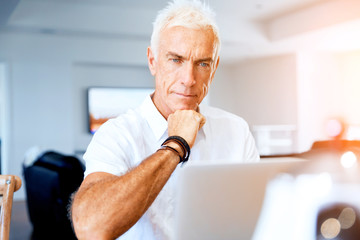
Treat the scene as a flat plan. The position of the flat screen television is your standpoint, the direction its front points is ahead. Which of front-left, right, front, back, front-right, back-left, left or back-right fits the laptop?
front

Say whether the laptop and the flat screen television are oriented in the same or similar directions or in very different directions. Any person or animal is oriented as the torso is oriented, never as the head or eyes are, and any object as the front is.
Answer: very different directions

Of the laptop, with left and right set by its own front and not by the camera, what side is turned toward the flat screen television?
front

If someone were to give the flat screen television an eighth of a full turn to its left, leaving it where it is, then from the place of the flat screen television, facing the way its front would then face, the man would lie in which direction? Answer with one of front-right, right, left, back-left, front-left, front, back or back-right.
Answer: front-right

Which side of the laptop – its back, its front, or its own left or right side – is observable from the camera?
back

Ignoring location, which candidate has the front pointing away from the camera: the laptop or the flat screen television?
the laptop

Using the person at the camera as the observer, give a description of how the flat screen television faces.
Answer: facing the viewer

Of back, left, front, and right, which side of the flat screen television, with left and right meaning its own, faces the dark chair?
front

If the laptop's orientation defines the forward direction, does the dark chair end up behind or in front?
in front
